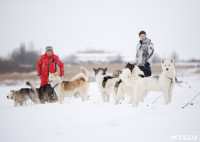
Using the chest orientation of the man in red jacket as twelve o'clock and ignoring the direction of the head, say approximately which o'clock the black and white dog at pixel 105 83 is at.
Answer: The black and white dog is roughly at 10 o'clock from the man in red jacket.

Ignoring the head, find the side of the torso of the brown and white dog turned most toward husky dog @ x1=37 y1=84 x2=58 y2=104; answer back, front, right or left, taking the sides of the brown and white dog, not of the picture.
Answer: front

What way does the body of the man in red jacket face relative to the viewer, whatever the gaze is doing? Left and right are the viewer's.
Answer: facing the viewer

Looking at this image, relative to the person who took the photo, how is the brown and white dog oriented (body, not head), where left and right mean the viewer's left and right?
facing to the left of the viewer

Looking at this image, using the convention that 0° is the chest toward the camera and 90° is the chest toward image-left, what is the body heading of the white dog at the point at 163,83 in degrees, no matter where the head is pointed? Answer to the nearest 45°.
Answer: approximately 270°

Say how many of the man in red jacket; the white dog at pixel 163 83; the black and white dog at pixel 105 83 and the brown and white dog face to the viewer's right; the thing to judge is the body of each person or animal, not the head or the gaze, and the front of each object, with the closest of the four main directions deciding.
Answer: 1

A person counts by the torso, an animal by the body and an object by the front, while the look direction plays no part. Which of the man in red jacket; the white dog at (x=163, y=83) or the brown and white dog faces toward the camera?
the man in red jacket

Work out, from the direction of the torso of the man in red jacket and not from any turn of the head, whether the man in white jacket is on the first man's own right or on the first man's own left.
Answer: on the first man's own left

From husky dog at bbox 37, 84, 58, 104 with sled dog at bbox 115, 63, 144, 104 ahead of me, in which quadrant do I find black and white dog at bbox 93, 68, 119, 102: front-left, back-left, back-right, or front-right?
front-left

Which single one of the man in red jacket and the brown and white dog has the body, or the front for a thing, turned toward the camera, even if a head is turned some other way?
the man in red jacket
